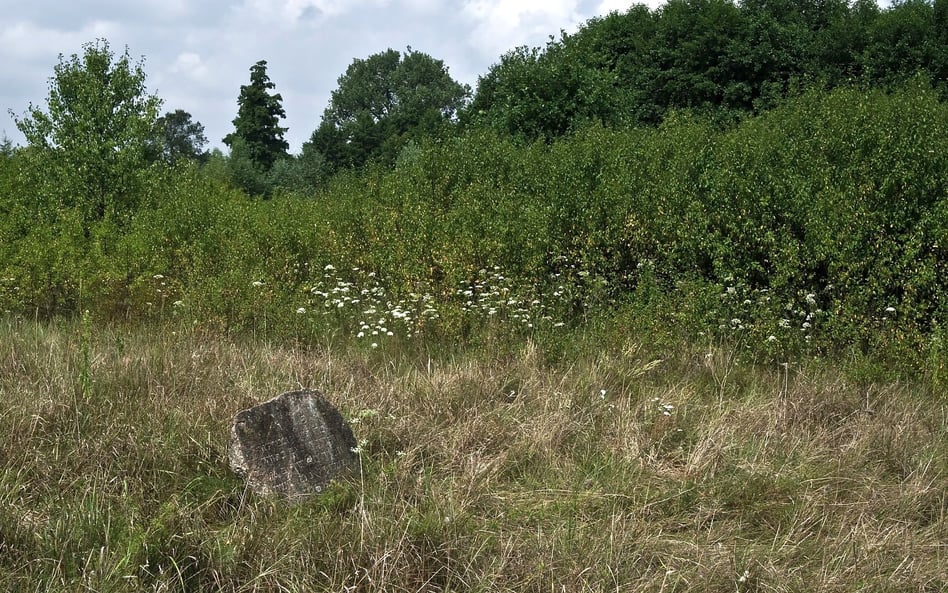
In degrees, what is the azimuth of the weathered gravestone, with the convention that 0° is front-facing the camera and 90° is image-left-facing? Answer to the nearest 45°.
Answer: approximately 0°

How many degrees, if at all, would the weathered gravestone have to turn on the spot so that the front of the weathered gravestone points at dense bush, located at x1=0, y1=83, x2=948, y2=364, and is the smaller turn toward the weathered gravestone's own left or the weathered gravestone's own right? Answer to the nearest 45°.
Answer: approximately 135° to the weathered gravestone's own left

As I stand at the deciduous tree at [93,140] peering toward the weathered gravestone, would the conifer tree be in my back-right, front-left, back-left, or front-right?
back-left

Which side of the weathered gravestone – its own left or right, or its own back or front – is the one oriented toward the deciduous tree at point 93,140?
back

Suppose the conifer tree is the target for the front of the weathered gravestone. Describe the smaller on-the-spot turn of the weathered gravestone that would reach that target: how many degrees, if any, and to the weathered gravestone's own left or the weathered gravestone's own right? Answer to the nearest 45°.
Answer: approximately 180°
